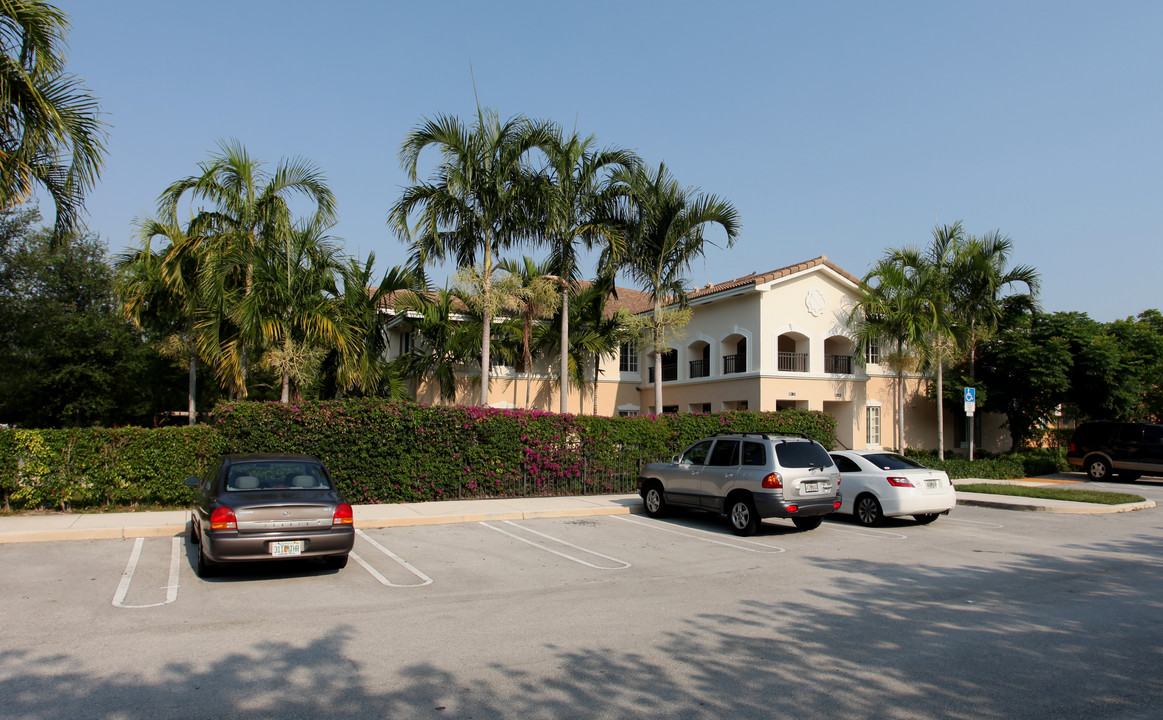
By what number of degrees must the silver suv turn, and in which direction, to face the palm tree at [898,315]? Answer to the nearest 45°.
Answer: approximately 45° to its right

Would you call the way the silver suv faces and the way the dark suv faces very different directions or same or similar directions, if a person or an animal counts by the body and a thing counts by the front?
very different directions

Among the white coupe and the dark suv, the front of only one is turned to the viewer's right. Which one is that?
the dark suv

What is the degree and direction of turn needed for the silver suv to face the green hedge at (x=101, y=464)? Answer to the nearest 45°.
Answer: approximately 45° to its left

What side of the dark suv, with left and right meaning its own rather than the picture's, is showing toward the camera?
right

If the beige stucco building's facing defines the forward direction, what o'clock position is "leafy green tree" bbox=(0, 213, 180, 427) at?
The leafy green tree is roughly at 4 o'clock from the beige stucco building.

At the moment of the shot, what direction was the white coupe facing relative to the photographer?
facing away from the viewer and to the left of the viewer

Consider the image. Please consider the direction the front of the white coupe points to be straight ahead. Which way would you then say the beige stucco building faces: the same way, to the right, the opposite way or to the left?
the opposite way
